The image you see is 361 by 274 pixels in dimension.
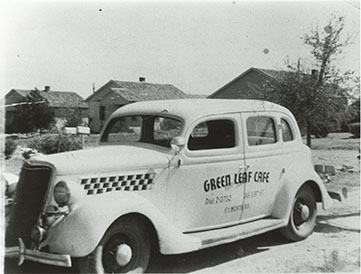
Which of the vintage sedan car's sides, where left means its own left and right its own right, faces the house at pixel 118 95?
right

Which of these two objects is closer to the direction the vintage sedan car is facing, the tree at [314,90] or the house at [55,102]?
the house

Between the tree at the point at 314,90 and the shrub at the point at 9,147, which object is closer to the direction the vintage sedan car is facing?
the shrub

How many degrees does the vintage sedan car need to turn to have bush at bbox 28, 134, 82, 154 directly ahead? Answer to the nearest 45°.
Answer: approximately 90° to its right

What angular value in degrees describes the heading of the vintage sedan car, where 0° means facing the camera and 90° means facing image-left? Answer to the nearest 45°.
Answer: approximately 45°

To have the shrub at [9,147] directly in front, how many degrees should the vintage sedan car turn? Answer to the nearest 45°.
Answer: approximately 45° to its right

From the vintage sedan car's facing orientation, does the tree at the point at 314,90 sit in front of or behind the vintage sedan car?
behind
